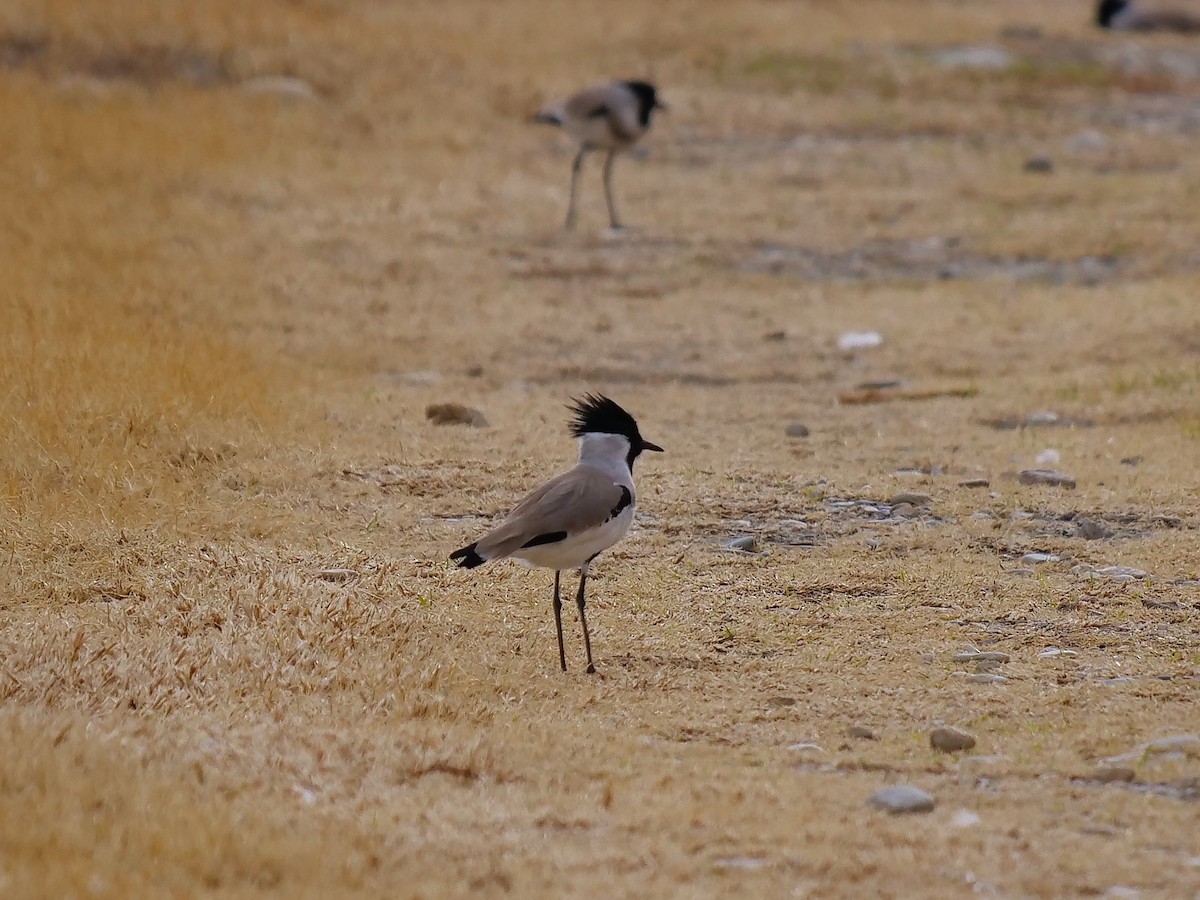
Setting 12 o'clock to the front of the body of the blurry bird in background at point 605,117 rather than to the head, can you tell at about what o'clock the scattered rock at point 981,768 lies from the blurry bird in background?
The scattered rock is roughly at 3 o'clock from the blurry bird in background.

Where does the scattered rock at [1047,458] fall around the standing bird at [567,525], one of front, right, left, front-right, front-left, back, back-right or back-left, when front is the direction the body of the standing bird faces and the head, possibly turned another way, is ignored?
front-left

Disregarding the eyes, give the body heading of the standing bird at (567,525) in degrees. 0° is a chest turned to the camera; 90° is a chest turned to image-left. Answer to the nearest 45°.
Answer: approximately 270°

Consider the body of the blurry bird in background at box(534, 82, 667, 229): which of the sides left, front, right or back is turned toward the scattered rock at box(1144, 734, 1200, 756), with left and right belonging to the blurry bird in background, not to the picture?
right

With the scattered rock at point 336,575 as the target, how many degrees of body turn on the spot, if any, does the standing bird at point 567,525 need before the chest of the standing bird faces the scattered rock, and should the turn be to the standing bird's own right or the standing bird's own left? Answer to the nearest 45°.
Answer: approximately 135° to the standing bird's own left

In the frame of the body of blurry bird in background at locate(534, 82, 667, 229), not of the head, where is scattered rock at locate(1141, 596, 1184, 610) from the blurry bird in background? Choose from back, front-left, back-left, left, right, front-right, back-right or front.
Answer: right

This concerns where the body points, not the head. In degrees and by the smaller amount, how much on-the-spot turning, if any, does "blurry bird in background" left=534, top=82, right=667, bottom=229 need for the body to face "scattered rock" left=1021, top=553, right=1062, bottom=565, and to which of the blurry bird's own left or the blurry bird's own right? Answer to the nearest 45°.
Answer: approximately 90° to the blurry bird's own right

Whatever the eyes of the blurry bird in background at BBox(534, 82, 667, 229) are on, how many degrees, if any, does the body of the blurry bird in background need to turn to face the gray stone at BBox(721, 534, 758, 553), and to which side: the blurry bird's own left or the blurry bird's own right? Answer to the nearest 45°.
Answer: approximately 90° to the blurry bird's own right

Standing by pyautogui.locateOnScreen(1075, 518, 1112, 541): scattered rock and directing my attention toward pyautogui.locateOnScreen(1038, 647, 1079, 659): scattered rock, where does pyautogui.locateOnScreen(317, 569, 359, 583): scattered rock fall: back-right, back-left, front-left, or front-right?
front-right

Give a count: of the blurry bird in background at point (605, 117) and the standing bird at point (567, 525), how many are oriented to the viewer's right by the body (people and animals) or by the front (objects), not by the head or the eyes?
2

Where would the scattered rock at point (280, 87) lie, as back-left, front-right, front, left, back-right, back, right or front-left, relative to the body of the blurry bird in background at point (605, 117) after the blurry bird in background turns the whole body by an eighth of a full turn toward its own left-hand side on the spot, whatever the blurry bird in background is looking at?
left

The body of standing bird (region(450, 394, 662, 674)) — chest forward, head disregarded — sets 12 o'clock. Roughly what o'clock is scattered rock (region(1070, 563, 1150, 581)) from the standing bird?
The scattered rock is roughly at 11 o'clock from the standing bird.

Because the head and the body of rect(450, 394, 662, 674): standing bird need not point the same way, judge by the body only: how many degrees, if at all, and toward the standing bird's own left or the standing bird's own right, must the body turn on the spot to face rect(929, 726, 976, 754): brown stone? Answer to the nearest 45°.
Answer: approximately 45° to the standing bird's own right

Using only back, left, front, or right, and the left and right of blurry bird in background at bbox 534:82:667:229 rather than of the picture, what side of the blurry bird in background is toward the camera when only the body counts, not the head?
right

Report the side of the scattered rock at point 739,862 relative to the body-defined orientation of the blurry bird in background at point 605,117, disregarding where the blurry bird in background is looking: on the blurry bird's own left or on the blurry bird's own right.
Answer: on the blurry bird's own right
